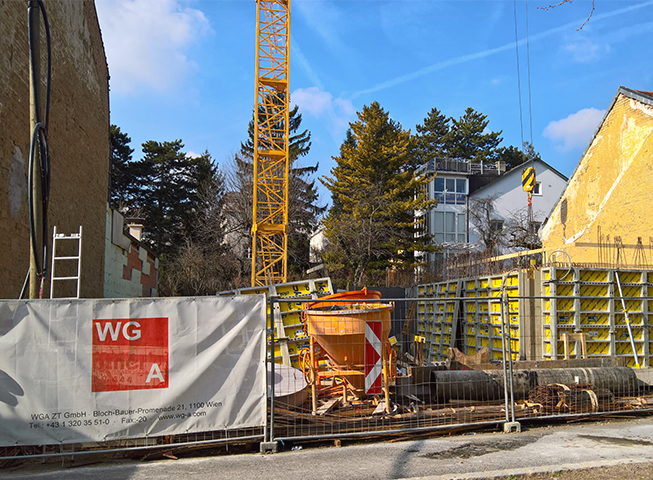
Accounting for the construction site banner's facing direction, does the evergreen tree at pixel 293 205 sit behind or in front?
behind

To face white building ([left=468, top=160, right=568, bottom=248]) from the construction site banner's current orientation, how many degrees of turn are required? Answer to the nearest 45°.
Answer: approximately 135° to its left

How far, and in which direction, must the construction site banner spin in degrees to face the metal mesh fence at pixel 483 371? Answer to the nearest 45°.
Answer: approximately 90° to its left

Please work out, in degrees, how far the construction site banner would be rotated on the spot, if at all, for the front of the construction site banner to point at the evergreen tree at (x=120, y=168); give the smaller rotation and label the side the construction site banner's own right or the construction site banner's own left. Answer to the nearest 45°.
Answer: approximately 180°

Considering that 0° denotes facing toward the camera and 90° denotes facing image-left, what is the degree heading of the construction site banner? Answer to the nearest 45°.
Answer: approximately 0°

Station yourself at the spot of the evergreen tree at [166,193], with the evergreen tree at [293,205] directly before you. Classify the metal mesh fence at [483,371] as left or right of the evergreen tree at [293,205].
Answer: right

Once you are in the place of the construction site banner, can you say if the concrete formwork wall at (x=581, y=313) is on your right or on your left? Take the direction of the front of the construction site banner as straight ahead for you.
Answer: on your left
